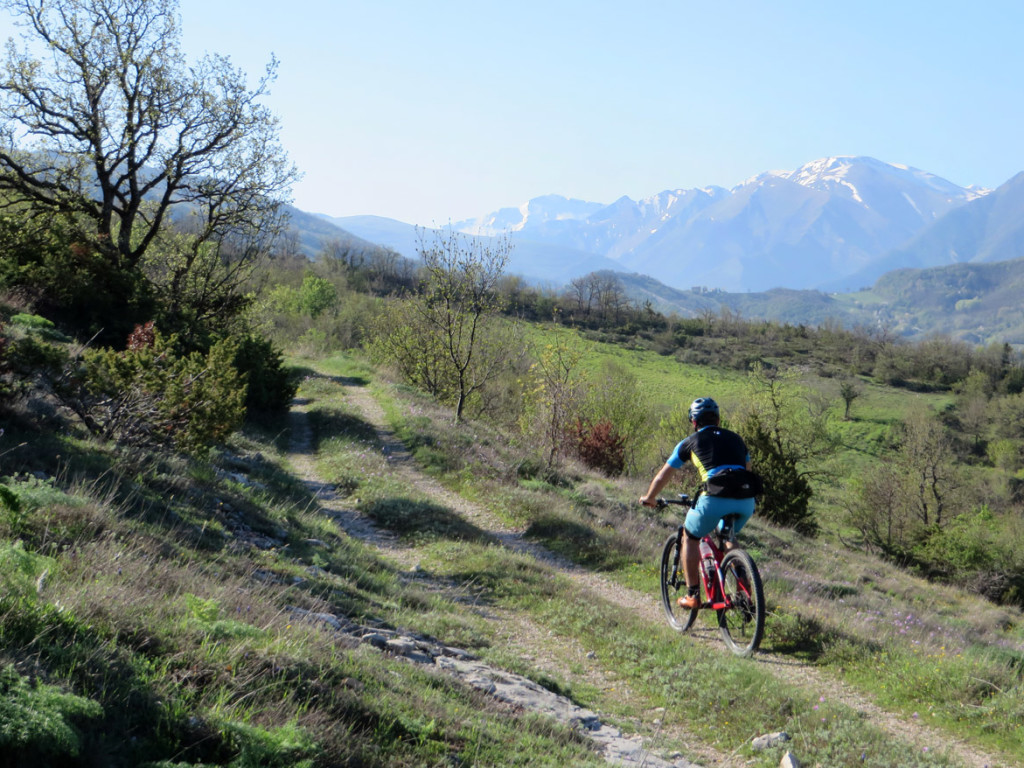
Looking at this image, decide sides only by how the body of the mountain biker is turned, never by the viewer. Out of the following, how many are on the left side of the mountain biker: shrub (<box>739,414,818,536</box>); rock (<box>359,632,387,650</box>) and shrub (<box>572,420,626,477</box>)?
1

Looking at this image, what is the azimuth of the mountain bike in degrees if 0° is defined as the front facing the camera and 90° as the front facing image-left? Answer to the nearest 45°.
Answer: approximately 135°

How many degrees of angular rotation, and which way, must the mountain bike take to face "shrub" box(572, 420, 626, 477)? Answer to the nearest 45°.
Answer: approximately 45° to its right

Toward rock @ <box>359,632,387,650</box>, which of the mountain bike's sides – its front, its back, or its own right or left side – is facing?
left

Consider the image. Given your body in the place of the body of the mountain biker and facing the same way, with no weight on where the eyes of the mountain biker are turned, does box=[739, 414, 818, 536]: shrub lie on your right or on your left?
on your right

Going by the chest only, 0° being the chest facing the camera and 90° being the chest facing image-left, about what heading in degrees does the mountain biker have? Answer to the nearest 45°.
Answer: approximately 135°

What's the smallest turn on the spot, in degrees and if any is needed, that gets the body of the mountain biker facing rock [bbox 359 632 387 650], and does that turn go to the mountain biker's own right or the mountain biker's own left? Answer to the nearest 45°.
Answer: approximately 90° to the mountain biker's own left
